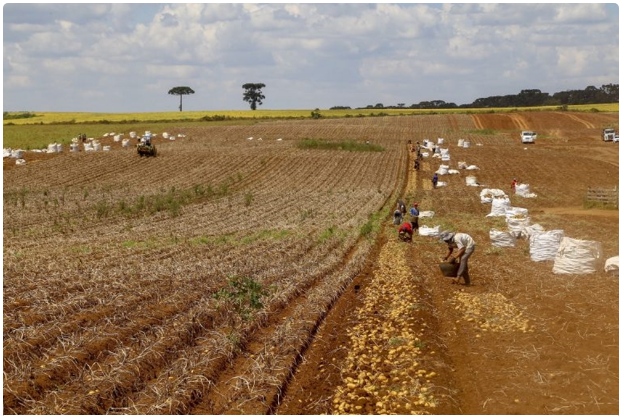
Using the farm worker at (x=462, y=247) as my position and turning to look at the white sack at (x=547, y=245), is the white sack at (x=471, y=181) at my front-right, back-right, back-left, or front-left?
front-left

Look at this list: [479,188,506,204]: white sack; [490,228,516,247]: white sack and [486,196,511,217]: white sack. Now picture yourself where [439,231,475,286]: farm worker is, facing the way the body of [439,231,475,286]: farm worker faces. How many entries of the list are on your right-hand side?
3

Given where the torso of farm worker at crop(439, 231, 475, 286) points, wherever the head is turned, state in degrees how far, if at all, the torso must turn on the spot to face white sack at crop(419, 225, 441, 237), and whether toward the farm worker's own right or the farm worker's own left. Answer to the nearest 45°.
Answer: approximately 90° to the farm worker's own right

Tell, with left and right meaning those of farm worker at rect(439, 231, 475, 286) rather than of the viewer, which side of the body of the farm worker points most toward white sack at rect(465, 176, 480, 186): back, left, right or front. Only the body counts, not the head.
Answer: right

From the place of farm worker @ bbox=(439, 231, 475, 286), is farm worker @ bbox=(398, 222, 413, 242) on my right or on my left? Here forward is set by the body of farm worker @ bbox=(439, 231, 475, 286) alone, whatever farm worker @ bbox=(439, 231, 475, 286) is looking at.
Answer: on my right

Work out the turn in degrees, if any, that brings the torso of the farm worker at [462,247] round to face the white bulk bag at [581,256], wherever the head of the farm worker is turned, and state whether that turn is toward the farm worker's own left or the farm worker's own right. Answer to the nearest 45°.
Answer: approximately 180°

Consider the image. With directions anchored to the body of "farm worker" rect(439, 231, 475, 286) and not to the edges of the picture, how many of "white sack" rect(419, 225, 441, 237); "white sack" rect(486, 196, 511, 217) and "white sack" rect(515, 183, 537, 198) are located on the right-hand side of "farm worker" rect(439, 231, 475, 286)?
3

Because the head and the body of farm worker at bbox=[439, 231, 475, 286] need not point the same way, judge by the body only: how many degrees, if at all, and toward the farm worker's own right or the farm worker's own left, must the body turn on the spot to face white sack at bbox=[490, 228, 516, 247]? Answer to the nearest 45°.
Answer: approximately 90° to the farm worker's own right

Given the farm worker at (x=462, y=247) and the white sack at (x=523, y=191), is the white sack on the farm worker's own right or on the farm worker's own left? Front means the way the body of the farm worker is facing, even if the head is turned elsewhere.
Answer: on the farm worker's own right

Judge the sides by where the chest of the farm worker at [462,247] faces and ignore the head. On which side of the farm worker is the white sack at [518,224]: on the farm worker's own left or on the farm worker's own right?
on the farm worker's own right

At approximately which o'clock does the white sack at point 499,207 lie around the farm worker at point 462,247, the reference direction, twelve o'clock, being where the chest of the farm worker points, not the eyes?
The white sack is roughly at 3 o'clock from the farm worker.

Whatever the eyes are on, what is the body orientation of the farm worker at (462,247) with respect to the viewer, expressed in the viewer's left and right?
facing to the left of the viewer
